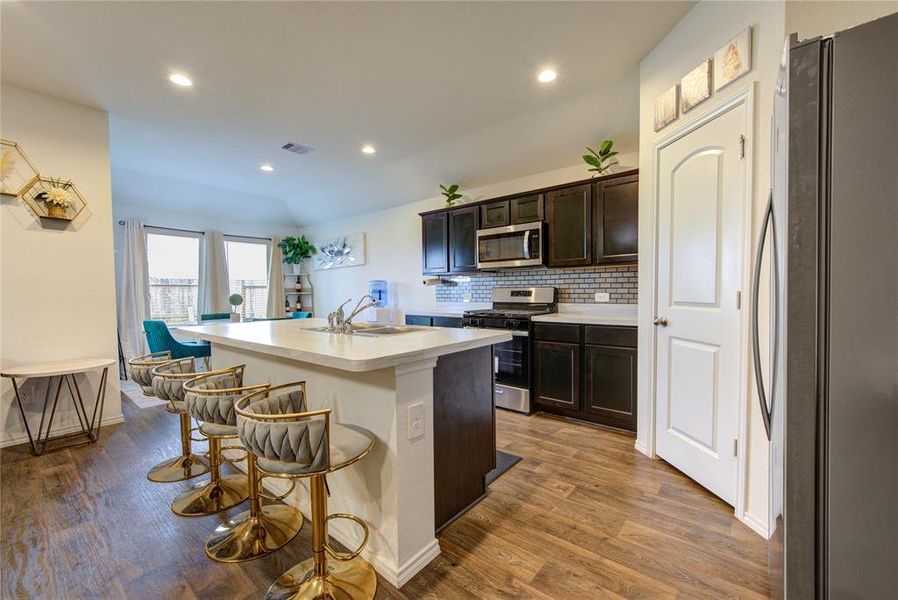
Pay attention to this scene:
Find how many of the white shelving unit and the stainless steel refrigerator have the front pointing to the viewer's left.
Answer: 1

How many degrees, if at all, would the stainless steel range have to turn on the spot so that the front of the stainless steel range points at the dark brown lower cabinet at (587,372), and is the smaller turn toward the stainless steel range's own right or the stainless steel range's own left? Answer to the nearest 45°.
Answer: approximately 90° to the stainless steel range's own left

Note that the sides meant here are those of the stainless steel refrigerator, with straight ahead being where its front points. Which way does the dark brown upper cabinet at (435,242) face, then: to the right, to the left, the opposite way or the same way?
to the left

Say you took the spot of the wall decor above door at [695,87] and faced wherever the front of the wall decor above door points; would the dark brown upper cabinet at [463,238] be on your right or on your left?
on your right

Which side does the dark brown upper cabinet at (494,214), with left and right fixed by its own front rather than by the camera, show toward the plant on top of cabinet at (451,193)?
right

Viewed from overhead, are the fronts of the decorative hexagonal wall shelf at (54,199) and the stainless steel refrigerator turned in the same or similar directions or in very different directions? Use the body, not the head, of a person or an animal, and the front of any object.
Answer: very different directions
